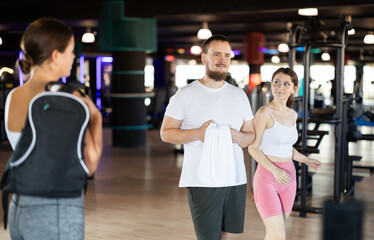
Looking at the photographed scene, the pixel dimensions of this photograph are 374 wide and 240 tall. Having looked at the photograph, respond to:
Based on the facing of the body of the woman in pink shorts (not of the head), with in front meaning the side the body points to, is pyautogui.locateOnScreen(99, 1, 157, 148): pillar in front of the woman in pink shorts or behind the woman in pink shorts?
behind

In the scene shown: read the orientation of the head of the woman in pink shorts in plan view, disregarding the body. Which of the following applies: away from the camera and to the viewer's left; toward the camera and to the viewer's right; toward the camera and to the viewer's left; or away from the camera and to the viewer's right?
toward the camera and to the viewer's left

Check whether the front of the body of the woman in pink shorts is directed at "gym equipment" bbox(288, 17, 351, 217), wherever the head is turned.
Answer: no

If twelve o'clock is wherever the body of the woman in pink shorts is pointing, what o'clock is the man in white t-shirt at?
The man in white t-shirt is roughly at 3 o'clock from the woman in pink shorts.

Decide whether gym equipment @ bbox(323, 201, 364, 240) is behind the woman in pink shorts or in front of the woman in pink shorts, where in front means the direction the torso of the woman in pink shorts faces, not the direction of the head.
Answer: in front

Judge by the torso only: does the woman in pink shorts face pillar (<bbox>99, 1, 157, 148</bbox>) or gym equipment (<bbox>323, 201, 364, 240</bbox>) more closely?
the gym equipment

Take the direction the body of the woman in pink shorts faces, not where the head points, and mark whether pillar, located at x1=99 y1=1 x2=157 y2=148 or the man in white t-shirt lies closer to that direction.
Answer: the man in white t-shirt

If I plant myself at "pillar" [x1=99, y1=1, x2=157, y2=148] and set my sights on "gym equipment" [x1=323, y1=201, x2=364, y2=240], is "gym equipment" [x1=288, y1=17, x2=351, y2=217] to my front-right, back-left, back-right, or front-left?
front-left
